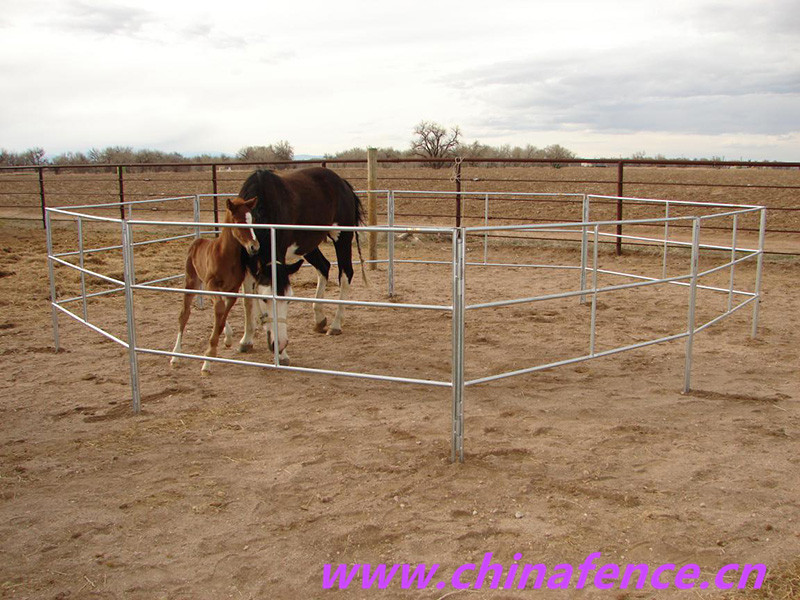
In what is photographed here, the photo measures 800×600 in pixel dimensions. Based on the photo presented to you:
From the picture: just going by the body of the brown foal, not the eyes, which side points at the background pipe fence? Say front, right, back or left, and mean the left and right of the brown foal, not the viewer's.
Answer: left

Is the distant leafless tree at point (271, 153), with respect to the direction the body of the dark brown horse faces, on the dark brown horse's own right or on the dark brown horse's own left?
on the dark brown horse's own right

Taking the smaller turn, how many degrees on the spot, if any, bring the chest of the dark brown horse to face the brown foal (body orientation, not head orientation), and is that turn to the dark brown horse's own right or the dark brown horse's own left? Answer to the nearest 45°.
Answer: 0° — it already faces it

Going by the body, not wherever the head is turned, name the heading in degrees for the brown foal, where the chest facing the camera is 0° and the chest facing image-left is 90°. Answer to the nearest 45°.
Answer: approximately 315°

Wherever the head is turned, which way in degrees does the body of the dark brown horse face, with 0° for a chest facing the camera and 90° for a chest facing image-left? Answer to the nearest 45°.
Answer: approximately 45°

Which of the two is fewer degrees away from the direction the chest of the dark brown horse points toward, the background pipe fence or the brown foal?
the brown foal
